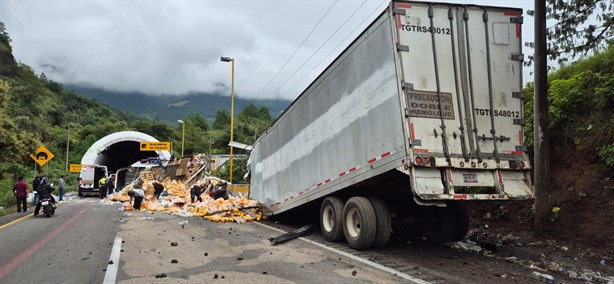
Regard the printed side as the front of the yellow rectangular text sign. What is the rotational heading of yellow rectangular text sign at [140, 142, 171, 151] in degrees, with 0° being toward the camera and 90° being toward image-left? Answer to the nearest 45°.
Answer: approximately 0°

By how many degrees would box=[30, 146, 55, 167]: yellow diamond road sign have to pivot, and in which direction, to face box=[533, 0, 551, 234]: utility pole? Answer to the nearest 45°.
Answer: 0° — it already faces it

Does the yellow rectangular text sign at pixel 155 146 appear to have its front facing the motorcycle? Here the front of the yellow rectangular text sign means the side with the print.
yes

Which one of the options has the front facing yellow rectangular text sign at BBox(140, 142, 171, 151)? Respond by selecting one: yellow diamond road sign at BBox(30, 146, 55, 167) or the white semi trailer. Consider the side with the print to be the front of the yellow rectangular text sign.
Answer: the white semi trailer

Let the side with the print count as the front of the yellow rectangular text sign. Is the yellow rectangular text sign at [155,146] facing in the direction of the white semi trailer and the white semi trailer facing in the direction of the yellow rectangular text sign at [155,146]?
yes

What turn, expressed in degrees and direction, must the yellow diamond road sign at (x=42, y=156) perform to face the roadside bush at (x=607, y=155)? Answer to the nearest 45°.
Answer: approximately 45° to its left

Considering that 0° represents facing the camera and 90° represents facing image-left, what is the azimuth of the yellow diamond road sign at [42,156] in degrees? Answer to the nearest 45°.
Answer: approximately 0°

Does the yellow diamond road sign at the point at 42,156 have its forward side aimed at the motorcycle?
yes

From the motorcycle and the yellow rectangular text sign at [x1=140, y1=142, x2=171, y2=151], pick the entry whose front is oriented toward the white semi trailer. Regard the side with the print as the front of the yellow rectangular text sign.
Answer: the yellow rectangular text sign
